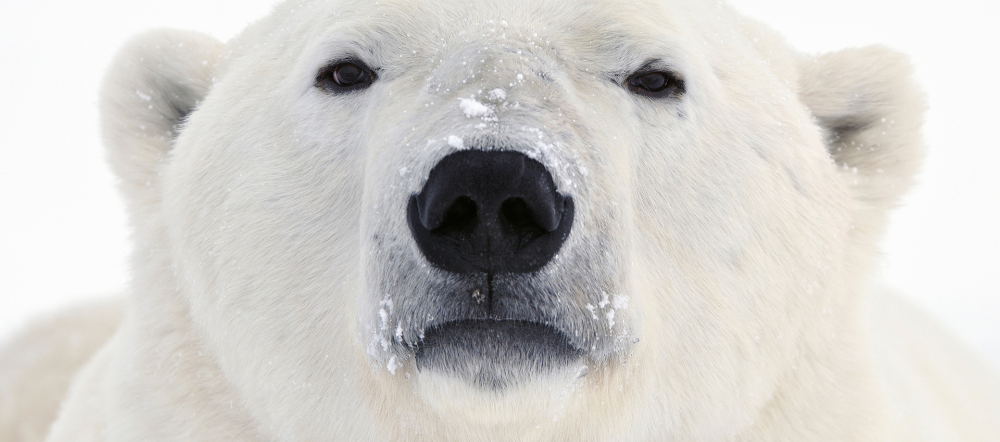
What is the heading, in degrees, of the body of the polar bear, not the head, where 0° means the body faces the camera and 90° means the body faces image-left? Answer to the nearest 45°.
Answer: approximately 0°
